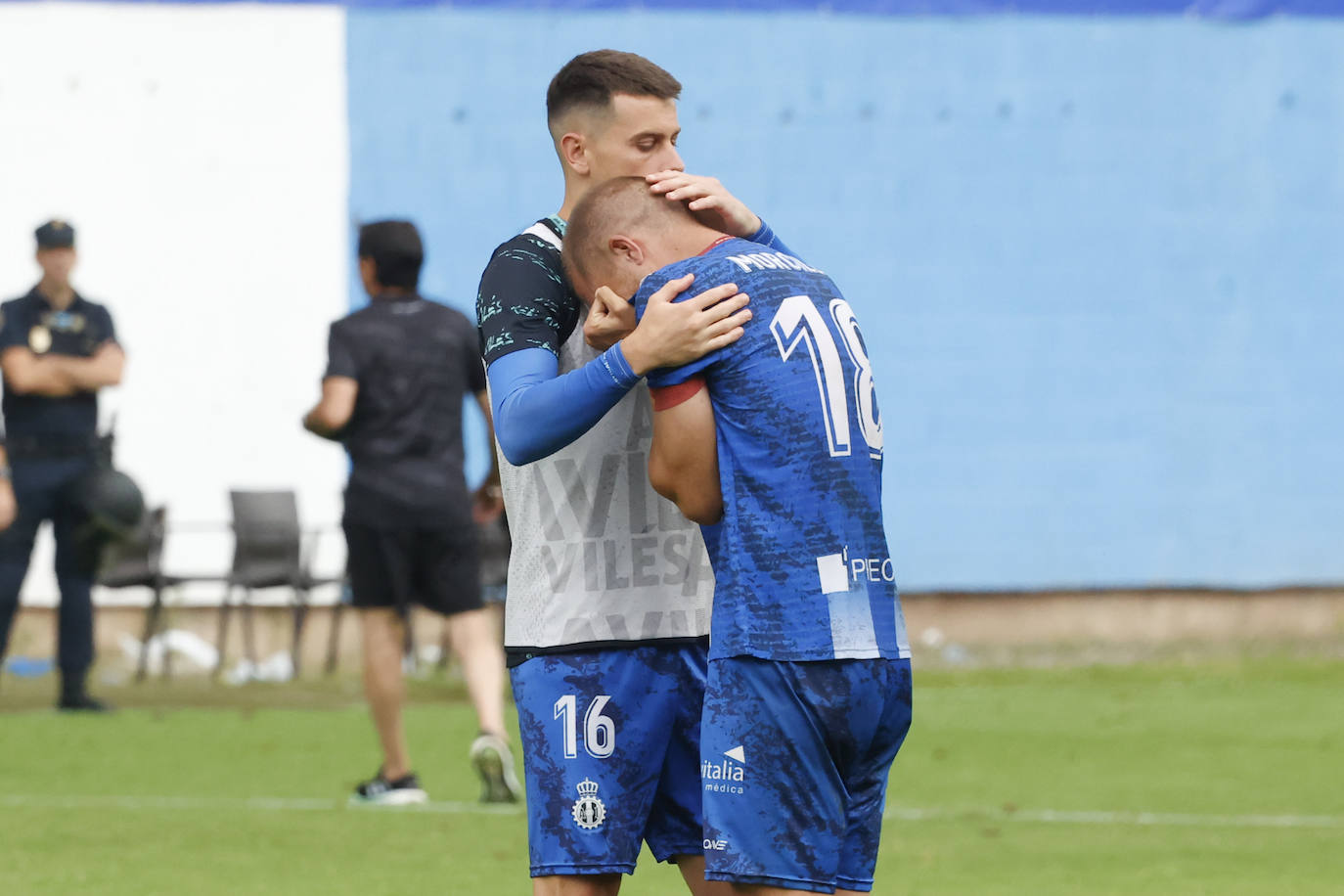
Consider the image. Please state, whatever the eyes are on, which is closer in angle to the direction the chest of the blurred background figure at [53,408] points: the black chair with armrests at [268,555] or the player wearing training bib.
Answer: the player wearing training bib

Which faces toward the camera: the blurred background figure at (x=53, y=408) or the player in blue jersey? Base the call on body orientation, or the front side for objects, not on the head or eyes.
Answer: the blurred background figure

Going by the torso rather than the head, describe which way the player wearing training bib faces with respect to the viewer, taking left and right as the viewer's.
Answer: facing the viewer and to the right of the viewer

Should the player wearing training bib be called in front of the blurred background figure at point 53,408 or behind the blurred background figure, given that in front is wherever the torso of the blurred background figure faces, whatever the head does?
in front

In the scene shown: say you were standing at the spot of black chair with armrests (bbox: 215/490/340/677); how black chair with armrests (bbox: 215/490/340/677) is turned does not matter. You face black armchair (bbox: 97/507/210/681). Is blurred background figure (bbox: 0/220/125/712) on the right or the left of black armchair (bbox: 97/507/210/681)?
left

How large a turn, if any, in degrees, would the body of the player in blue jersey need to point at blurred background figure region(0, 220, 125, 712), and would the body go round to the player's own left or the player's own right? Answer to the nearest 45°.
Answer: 0° — they already face them

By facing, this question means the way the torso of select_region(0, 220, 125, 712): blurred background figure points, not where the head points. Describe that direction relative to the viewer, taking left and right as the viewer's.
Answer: facing the viewer

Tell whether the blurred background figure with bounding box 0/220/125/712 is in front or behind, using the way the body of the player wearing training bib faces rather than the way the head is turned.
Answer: behind

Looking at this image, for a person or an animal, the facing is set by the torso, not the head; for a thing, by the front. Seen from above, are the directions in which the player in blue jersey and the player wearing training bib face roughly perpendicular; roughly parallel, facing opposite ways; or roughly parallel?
roughly parallel, facing opposite ways

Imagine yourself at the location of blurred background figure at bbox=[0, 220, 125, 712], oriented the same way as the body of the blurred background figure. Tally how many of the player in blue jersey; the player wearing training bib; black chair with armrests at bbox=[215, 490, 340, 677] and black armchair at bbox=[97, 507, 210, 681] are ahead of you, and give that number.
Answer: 2

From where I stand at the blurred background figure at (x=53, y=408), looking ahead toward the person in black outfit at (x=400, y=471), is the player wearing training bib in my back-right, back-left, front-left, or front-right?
front-right
